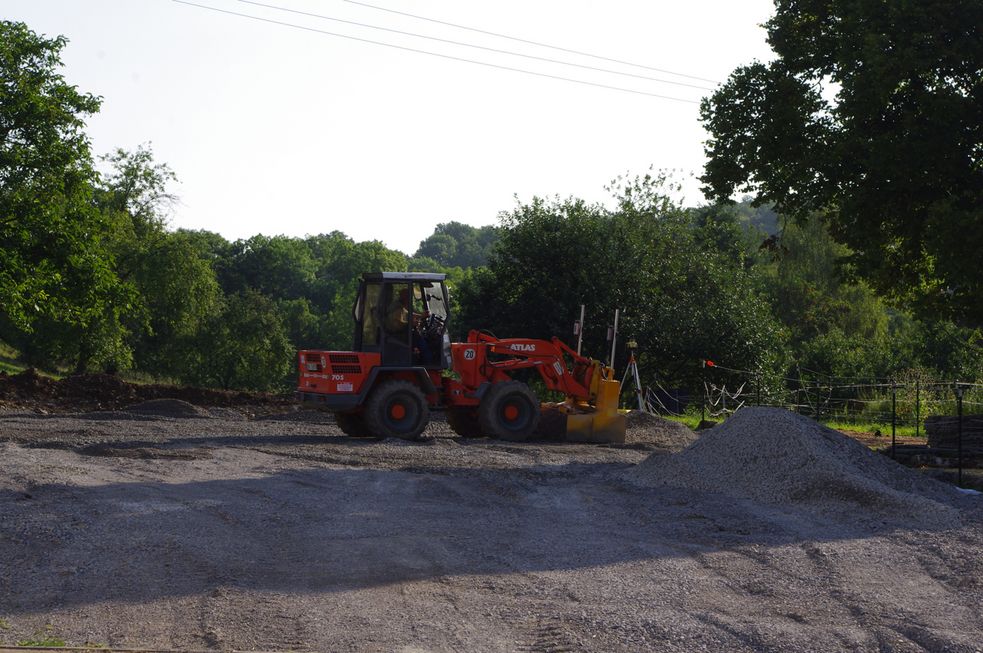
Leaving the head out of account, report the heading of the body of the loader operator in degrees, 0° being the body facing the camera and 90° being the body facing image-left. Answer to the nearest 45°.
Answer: approximately 270°

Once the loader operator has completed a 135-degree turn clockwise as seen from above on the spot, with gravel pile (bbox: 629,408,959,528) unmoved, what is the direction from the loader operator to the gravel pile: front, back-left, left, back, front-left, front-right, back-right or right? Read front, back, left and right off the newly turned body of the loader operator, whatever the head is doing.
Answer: left

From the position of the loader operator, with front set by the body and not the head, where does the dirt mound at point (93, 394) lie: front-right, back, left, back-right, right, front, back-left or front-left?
back-left

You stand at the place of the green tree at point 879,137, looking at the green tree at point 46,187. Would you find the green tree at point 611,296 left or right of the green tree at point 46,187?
right

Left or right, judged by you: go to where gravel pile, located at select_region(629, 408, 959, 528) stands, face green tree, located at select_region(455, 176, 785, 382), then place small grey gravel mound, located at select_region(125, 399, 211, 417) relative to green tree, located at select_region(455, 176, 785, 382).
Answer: left

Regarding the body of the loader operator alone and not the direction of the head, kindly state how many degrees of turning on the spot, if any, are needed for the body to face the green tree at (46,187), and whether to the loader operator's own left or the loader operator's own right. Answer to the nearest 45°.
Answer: approximately 135° to the loader operator's own left

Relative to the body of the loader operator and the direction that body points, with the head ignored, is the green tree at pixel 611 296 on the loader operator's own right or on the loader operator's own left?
on the loader operator's own left

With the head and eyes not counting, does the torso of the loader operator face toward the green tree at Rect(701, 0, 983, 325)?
yes
